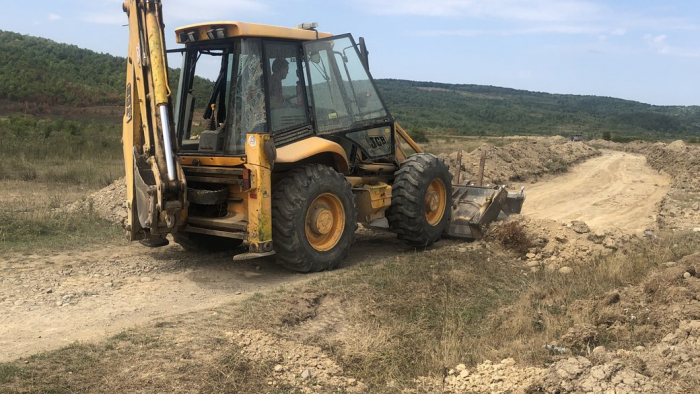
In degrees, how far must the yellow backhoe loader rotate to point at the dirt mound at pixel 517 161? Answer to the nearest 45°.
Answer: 0° — it already faces it

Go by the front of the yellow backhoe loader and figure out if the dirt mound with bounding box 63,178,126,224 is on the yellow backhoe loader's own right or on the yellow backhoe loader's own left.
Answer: on the yellow backhoe loader's own left

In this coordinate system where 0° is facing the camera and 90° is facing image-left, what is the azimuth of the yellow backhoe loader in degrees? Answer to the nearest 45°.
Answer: approximately 225°

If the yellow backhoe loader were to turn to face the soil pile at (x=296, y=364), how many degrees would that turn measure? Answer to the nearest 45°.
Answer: approximately 135° to its right

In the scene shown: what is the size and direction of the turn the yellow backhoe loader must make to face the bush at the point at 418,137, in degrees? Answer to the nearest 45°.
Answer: approximately 45° to its left

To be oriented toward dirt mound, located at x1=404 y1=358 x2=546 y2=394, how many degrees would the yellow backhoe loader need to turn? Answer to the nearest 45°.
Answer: approximately 90° to its right

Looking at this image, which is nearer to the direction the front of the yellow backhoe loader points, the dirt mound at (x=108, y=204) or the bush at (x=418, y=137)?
the bush
